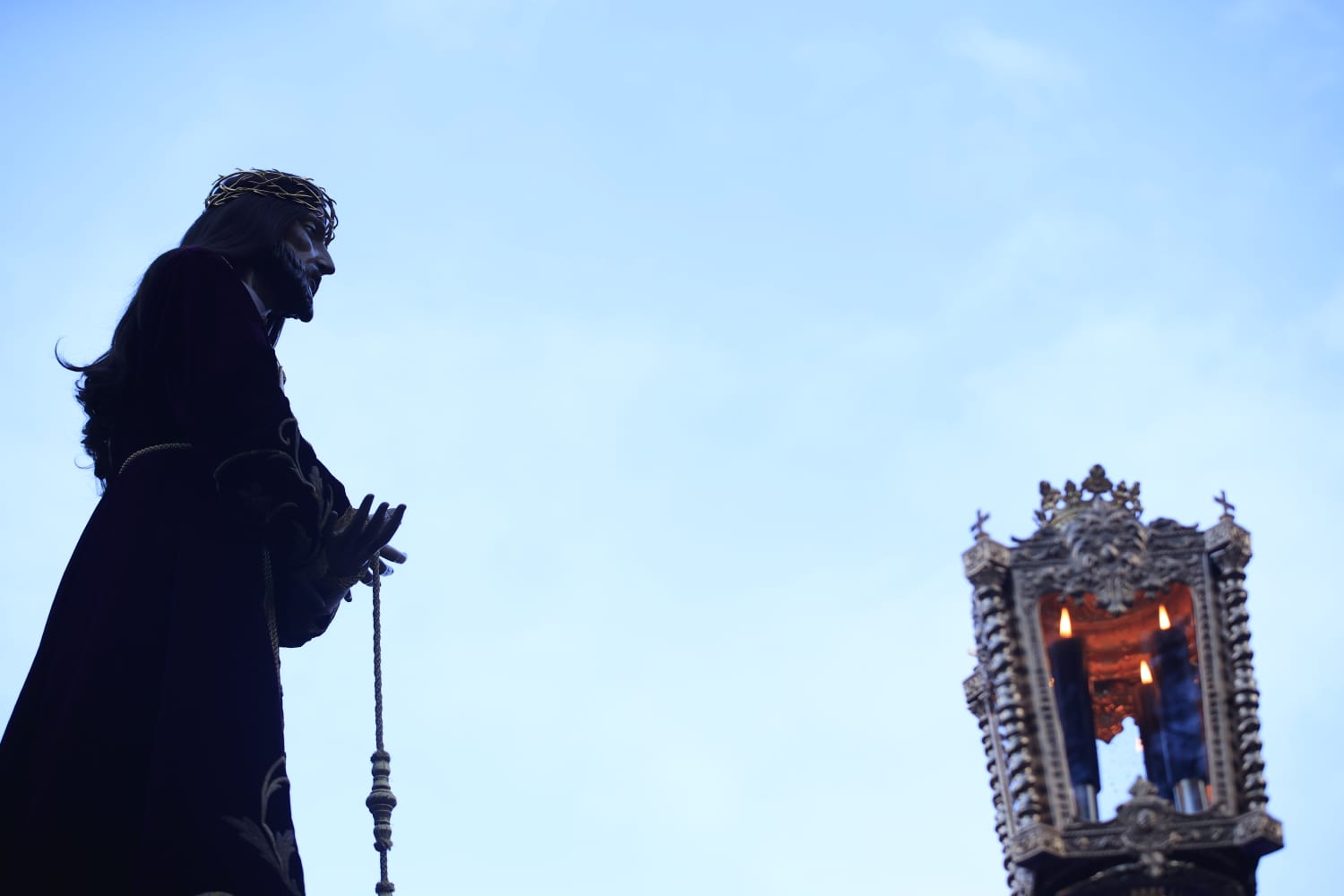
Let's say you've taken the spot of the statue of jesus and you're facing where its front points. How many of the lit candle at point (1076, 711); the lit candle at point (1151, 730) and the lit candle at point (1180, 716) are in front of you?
3

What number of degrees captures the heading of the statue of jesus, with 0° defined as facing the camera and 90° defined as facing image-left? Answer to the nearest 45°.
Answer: approximately 270°

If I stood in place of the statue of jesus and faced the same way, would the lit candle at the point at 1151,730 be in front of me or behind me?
in front

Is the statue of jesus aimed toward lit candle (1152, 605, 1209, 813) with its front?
yes

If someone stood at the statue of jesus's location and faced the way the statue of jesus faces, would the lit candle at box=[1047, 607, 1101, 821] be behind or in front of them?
in front
